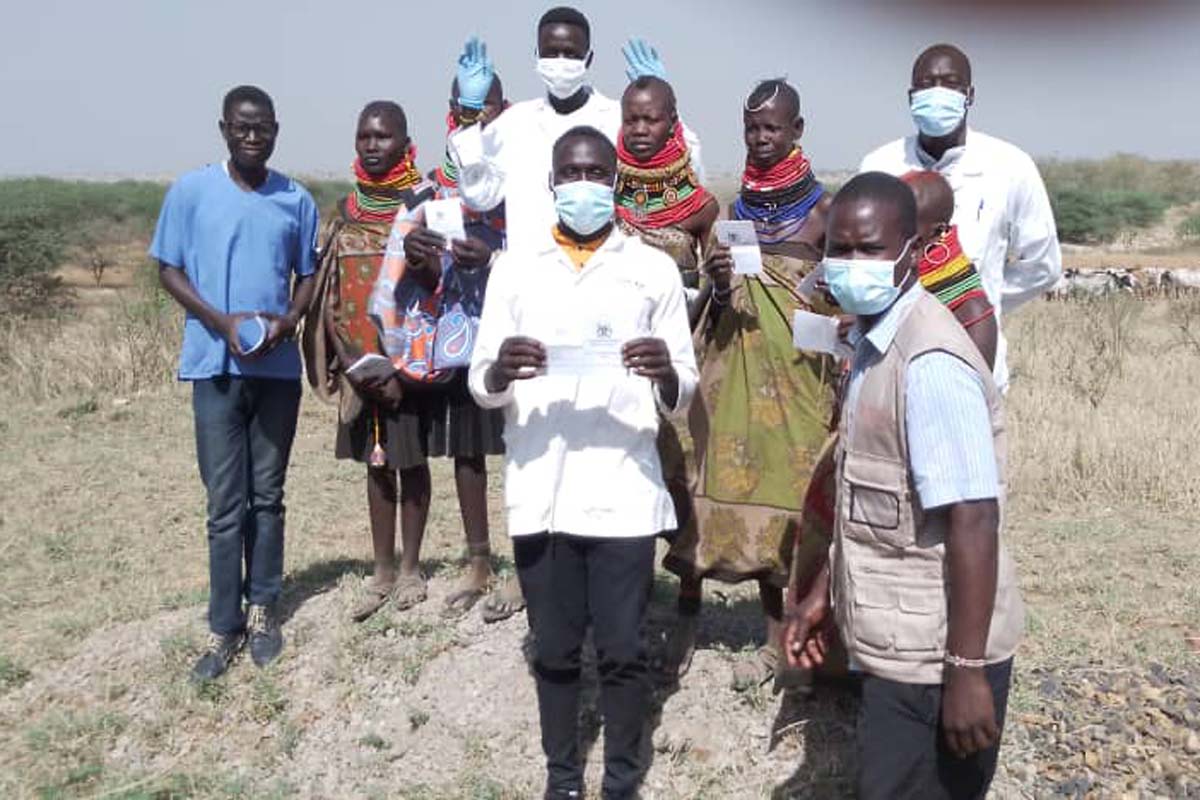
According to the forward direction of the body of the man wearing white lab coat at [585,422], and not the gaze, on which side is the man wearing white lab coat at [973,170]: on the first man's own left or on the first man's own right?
on the first man's own left

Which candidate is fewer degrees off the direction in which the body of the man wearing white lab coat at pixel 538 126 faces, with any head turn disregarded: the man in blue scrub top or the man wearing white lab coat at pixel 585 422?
the man wearing white lab coat

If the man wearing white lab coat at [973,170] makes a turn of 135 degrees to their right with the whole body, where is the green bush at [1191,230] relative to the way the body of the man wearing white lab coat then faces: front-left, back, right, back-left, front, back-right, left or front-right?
front-right

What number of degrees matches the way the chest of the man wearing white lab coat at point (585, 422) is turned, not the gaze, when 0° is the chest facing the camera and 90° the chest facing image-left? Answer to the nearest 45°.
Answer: approximately 0°

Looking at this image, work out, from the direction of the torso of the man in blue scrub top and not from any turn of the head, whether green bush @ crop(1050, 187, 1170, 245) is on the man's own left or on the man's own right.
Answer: on the man's own left

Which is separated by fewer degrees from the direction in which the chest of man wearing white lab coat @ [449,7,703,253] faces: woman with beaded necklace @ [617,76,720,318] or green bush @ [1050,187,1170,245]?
the woman with beaded necklace

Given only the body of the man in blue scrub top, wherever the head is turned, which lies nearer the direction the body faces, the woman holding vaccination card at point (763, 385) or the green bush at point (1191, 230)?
the woman holding vaccination card

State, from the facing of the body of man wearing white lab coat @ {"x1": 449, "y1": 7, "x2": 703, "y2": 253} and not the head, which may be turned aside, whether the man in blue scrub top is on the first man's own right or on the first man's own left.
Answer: on the first man's own right

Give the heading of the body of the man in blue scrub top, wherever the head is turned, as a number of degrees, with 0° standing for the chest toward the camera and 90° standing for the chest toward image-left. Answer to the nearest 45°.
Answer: approximately 0°
